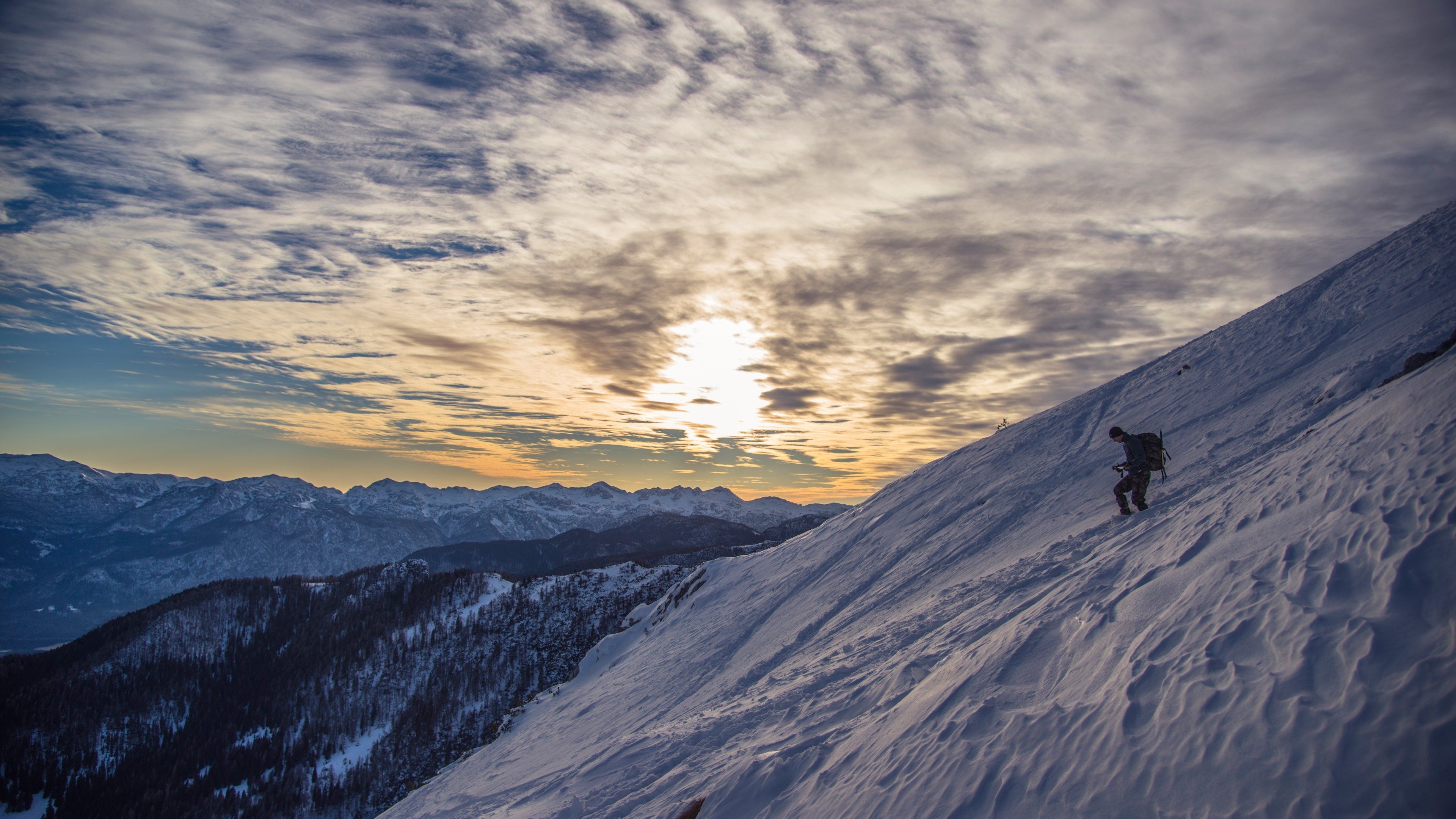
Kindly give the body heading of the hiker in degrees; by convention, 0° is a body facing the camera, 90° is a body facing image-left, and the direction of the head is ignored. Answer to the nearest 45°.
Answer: approximately 90°
